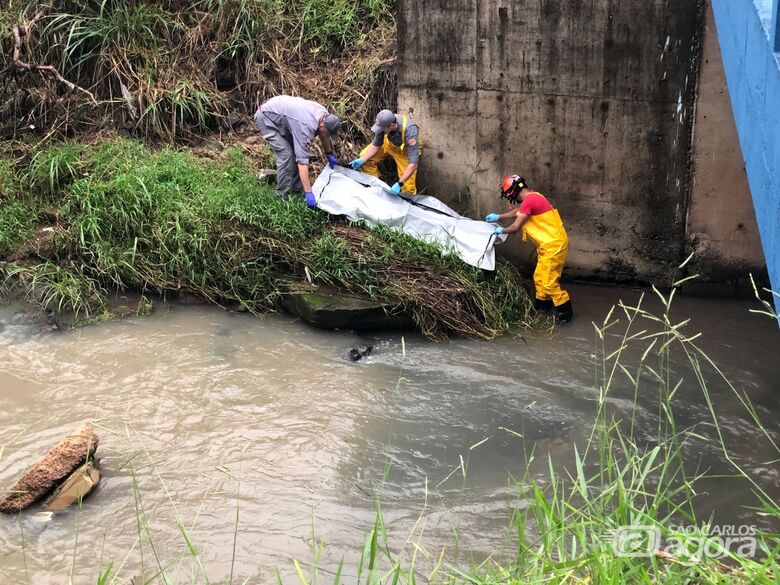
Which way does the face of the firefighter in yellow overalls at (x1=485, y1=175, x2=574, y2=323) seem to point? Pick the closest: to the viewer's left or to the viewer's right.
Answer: to the viewer's left

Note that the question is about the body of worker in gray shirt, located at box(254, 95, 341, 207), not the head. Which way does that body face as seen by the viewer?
to the viewer's right

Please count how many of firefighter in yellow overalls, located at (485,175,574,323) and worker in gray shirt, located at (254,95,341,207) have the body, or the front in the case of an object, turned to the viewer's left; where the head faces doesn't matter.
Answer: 1

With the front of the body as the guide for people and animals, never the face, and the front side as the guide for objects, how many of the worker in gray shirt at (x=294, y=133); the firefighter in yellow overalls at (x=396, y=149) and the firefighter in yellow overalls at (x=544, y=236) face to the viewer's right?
1

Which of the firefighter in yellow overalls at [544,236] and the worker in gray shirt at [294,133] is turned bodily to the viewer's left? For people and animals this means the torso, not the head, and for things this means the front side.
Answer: the firefighter in yellow overalls

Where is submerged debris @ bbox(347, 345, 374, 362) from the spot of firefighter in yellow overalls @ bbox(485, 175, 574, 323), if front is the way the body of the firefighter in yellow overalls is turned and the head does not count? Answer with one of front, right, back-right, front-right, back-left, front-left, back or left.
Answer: front-left

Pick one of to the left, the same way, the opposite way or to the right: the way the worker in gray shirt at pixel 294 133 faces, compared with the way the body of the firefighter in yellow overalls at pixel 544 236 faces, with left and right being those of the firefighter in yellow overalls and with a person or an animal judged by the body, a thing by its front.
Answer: the opposite way

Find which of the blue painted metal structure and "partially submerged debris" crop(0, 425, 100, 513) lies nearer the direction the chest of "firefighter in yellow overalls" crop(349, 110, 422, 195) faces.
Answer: the partially submerged debris

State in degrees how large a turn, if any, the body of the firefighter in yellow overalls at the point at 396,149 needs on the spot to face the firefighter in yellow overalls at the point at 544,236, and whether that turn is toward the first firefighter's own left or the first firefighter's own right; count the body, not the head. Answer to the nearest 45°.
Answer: approximately 90° to the first firefighter's own left

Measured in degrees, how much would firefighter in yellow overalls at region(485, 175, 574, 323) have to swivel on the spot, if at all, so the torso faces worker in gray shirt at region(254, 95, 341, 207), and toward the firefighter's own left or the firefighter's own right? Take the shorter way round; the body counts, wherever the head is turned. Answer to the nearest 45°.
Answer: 0° — they already face them

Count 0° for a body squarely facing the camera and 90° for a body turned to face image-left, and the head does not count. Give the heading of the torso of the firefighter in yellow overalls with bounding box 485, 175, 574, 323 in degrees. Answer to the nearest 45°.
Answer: approximately 90°
